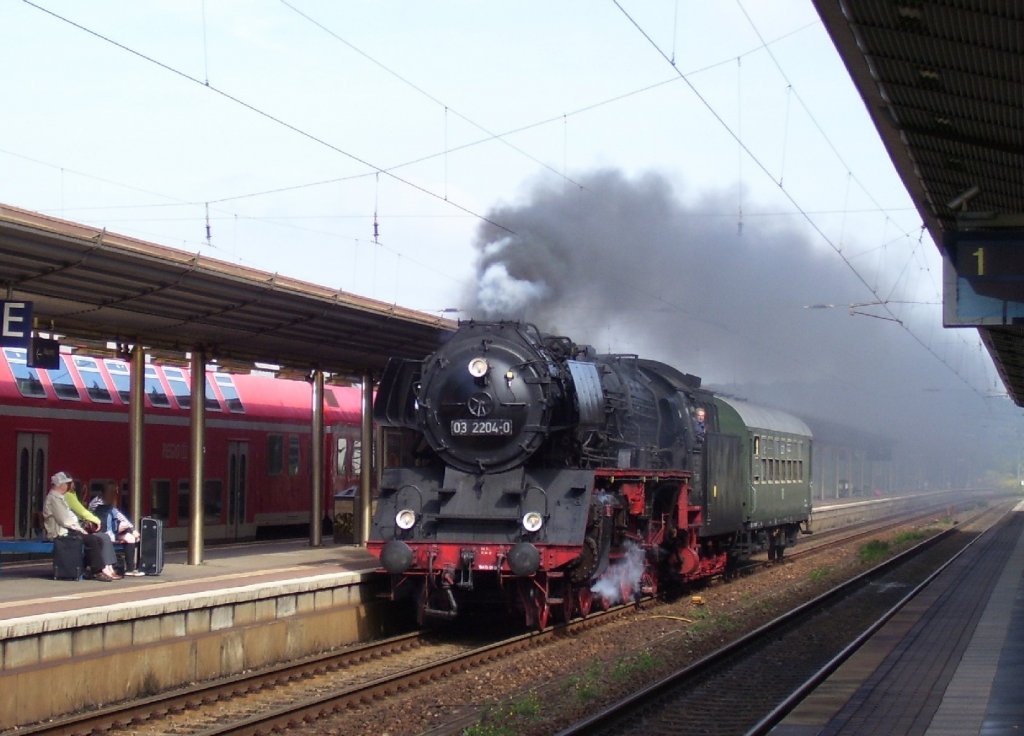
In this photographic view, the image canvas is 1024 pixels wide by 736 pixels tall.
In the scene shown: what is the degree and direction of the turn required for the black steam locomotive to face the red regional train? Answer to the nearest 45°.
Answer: approximately 90° to its right

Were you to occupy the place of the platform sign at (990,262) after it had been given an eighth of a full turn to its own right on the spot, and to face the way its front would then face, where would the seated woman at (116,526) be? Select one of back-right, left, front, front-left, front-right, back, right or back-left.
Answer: front-right

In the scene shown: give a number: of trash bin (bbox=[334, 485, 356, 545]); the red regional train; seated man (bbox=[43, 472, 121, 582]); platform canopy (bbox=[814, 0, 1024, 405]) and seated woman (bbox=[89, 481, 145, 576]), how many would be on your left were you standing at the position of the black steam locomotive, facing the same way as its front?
1

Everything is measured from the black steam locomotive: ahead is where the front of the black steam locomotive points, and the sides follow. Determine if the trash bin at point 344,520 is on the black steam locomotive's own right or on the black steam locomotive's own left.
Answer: on the black steam locomotive's own right

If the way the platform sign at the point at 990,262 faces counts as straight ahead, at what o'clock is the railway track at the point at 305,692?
The railway track is roughly at 2 o'clock from the platform sign.

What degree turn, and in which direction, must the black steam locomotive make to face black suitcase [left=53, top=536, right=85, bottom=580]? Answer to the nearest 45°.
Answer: approximately 45° to its right

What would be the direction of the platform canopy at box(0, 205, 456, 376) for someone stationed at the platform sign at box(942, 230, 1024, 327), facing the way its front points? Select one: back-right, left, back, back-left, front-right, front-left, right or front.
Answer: right

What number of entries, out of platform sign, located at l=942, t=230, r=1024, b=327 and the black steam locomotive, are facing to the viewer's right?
0

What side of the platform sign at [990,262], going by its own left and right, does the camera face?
front

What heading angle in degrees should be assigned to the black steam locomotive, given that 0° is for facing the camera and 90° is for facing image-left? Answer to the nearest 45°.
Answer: approximately 45°
